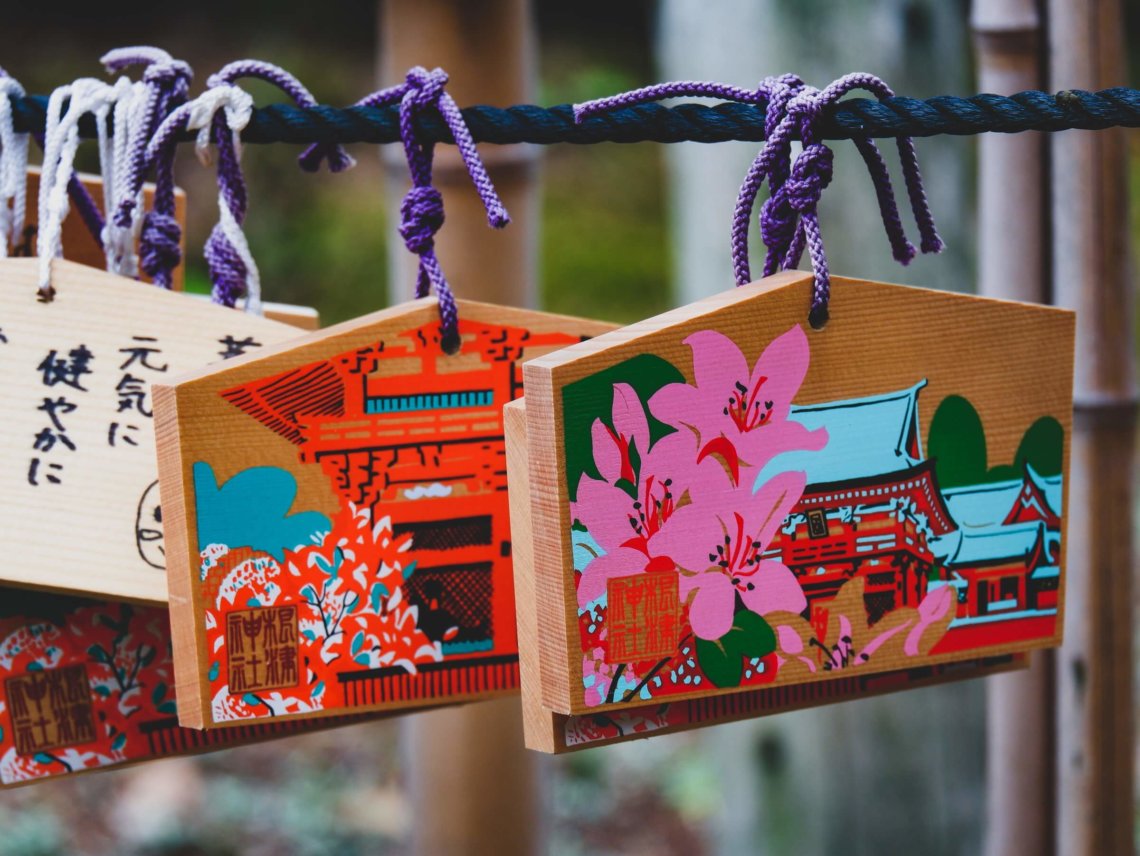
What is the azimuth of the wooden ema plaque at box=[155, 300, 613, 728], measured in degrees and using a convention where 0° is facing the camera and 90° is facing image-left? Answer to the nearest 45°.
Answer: approximately 315°

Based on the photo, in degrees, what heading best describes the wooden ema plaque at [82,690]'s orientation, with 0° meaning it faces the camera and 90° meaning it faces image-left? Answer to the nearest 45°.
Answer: approximately 315°

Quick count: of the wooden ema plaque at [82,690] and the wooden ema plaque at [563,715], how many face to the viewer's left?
0

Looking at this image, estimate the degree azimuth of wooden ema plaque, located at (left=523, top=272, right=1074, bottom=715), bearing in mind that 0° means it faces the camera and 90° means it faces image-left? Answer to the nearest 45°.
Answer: approximately 315°

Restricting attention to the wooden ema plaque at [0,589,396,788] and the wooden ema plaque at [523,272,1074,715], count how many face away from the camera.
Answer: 0

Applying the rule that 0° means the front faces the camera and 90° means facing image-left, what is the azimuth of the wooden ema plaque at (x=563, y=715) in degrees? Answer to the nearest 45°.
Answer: approximately 315°
